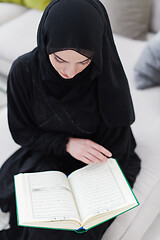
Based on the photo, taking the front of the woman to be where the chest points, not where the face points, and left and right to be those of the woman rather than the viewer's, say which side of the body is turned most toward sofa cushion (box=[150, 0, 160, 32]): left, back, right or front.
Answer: back

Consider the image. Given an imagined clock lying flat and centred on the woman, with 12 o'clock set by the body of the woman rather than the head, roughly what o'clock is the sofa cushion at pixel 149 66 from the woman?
The sofa cushion is roughly at 7 o'clock from the woman.

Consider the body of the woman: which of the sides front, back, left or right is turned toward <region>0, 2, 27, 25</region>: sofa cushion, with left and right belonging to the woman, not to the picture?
back

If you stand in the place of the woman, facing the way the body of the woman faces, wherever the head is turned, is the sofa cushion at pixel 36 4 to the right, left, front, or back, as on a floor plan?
back

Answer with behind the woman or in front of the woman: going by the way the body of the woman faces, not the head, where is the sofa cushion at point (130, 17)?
behind

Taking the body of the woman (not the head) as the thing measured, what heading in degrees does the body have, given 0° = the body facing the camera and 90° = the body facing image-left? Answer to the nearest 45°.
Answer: approximately 0°
